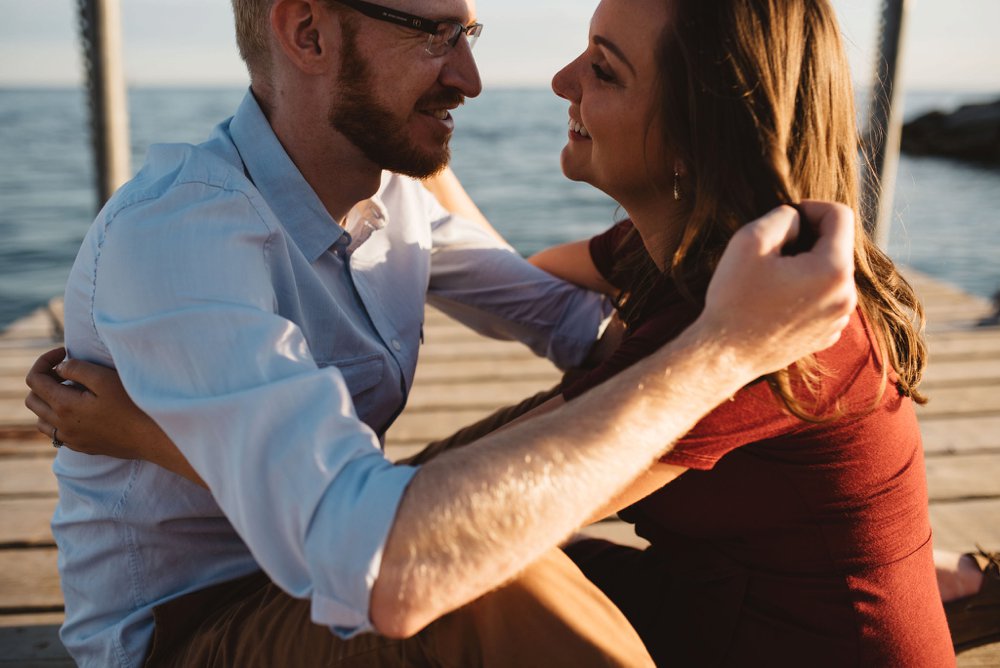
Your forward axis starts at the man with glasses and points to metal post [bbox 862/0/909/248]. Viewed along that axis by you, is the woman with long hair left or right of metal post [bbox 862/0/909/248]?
right

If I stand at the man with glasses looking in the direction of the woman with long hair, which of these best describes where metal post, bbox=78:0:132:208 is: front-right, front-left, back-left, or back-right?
back-left

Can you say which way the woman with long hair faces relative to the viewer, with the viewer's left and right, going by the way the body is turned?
facing to the left of the viewer

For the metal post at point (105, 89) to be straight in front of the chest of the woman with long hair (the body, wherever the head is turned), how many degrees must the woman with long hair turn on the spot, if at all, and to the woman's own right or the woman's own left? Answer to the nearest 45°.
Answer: approximately 45° to the woman's own right

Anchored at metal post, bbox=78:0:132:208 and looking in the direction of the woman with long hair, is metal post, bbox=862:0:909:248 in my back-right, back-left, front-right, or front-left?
front-left

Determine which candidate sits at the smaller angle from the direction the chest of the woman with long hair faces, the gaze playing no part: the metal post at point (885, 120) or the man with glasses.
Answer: the man with glasses

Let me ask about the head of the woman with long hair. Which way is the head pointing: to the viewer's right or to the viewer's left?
to the viewer's left

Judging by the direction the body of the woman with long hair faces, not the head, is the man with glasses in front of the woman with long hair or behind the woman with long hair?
in front

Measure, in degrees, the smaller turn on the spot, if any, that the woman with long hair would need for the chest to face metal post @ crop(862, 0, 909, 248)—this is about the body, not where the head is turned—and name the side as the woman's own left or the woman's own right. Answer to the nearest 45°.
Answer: approximately 135° to the woman's own right

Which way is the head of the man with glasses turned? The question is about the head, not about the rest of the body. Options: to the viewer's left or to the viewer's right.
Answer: to the viewer's right
